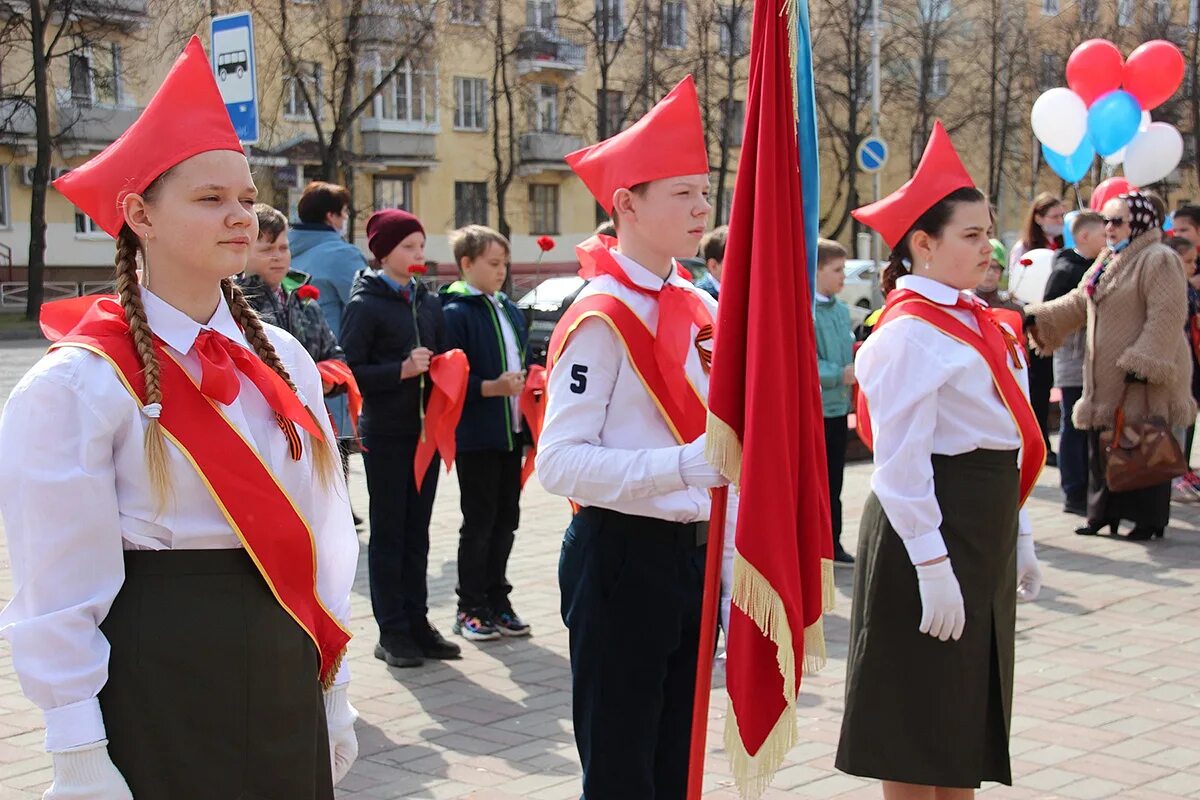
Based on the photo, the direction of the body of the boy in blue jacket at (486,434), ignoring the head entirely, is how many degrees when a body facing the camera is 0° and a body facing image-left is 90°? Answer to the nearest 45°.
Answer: approximately 315°

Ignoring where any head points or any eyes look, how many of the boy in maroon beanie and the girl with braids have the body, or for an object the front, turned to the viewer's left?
0

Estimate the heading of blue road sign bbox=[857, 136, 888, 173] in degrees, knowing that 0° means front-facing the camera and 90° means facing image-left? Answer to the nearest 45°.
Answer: approximately 0°

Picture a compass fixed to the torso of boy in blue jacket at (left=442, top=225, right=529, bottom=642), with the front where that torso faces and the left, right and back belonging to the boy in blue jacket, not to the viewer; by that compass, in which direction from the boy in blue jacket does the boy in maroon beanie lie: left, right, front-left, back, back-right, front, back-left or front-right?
right

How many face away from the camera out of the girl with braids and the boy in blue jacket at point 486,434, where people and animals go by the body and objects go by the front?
0

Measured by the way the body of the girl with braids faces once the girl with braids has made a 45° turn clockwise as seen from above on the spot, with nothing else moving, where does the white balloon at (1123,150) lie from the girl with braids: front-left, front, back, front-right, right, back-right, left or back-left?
back-left

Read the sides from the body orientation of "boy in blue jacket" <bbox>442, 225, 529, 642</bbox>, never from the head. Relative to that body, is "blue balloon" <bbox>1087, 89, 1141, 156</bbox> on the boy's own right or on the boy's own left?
on the boy's own left

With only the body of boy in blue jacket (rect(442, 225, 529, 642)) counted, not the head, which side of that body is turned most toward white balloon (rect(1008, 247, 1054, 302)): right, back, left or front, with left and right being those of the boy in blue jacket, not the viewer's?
left

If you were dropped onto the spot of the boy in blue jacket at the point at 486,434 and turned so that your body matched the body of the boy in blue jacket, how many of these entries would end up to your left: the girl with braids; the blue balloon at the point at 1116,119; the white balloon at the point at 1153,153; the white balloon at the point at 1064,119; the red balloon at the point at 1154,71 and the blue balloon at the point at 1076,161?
5

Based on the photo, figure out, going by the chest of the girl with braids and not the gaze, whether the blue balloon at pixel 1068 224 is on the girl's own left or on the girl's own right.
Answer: on the girl's own left
